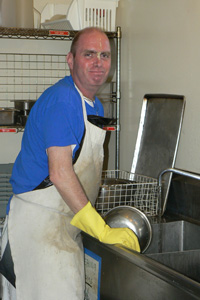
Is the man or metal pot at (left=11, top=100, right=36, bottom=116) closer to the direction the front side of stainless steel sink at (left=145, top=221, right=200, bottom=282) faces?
the man

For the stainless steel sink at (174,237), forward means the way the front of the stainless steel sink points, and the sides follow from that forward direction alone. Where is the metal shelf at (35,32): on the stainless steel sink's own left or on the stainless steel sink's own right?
on the stainless steel sink's own right

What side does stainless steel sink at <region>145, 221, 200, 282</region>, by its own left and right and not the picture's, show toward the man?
front

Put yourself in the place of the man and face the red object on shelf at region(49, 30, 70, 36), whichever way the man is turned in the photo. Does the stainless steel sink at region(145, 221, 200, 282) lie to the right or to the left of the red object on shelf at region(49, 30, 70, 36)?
right

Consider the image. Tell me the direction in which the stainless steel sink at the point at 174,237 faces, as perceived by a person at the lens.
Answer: facing the viewer and to the left of the viewer
